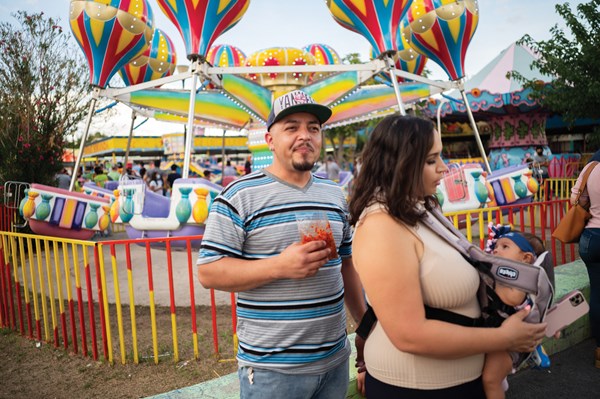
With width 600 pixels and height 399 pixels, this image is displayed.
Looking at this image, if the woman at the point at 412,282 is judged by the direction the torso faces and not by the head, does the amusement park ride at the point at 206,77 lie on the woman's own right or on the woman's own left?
on the woman's own left

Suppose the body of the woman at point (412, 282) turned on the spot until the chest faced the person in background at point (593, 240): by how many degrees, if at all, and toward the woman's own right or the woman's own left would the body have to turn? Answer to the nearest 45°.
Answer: approximately 45° to the woman's own left

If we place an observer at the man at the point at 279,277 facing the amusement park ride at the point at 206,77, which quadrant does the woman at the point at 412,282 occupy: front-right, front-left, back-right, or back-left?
back-right

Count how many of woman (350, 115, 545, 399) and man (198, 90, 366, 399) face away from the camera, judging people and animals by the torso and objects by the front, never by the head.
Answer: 0

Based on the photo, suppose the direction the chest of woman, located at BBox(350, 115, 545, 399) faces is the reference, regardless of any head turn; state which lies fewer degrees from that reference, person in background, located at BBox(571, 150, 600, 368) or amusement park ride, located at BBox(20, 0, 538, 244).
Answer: the person in background

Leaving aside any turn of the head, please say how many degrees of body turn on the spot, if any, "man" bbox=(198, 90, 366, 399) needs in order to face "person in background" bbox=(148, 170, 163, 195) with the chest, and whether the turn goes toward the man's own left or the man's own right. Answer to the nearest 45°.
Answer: approximately 135° to the man's own left

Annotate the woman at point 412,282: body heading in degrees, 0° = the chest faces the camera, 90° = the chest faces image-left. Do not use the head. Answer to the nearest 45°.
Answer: approximately 270°

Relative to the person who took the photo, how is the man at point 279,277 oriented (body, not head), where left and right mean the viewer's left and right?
facing the viewer and to the right of the viewer

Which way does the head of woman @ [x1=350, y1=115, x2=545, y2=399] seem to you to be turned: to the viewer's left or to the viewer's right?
to the viewer's right

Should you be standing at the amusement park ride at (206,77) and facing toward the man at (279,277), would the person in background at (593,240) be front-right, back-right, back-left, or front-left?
front-left
